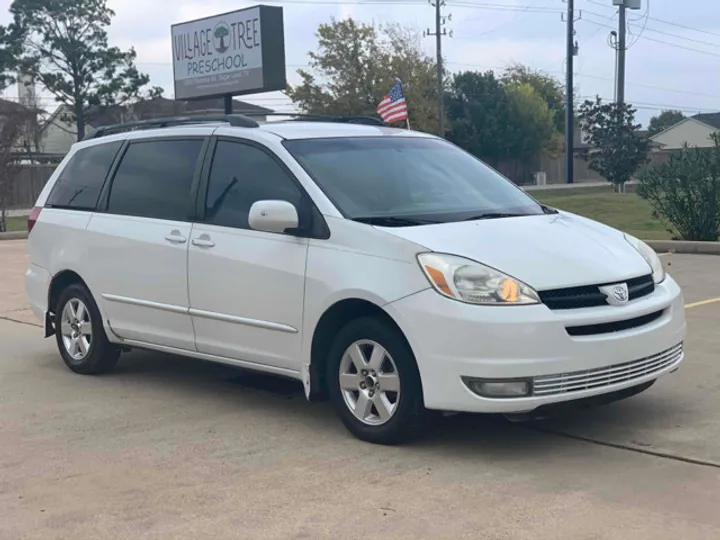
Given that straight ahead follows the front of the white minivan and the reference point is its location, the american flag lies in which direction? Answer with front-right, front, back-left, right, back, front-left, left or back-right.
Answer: back-left

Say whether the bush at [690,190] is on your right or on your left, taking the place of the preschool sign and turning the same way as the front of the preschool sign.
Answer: on your left

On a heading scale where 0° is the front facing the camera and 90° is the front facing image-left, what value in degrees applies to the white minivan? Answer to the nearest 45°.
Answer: approximately 315°

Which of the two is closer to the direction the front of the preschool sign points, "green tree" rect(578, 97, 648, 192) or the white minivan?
the white minivan

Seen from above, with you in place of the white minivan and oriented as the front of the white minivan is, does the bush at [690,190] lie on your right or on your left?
on your left

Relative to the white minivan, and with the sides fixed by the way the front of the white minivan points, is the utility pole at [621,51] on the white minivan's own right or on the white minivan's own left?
on the white minivan's own left

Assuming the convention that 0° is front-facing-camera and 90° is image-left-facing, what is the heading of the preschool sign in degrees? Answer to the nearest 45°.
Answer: approximately 45°

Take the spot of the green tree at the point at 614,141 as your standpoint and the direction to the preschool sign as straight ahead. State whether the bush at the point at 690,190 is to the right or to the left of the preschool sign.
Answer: left

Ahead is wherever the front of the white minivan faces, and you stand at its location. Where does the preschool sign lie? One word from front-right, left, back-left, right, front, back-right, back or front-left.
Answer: back-left

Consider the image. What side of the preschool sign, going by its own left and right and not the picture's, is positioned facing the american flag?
left
